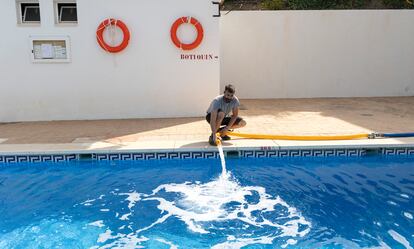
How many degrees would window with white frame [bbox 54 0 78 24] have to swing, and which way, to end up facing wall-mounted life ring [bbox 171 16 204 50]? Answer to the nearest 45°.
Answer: approximately 90° to its left

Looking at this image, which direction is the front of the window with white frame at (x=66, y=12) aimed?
toward the camera

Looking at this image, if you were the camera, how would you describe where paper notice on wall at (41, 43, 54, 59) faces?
facing the viewer

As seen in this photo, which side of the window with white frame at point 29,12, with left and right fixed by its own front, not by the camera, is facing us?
front

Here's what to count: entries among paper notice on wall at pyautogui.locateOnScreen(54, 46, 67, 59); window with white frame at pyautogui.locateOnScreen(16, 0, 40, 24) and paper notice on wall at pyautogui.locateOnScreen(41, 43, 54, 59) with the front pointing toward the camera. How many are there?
3

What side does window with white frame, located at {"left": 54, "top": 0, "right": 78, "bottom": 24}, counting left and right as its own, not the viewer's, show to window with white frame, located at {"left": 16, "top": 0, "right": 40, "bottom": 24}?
right
